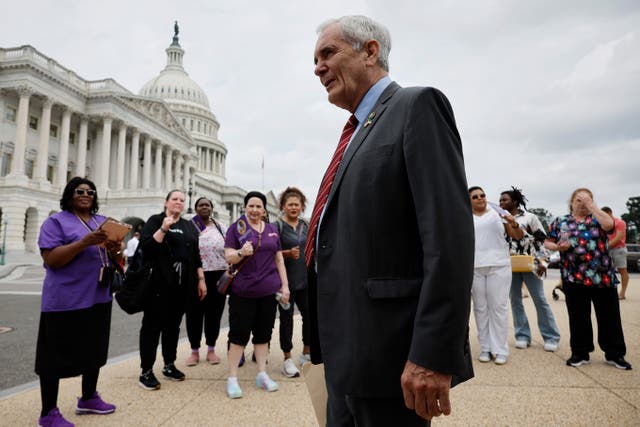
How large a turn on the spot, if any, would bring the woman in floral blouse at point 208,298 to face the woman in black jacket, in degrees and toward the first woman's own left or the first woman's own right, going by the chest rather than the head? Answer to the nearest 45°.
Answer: approximately 45° to the first woman's own right

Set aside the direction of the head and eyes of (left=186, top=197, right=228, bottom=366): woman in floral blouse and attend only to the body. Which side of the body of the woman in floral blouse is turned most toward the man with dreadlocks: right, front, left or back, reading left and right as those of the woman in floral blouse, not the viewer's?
left

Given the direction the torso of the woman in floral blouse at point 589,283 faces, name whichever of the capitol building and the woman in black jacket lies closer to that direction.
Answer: the woman in black jacket

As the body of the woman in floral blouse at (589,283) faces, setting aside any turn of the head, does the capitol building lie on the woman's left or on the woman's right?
on the woman's right

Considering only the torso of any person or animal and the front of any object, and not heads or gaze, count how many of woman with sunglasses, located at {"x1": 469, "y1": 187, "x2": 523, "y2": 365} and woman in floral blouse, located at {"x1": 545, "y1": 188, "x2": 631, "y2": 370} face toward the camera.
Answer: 2

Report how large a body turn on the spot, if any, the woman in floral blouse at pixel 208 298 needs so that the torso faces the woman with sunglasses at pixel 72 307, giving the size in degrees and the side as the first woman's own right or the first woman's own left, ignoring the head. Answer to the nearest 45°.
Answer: approximately 45° to the first woman's own right

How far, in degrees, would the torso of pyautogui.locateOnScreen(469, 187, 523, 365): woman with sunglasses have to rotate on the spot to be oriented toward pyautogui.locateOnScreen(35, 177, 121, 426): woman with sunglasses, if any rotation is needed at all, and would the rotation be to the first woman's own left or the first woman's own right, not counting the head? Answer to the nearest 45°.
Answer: approximately 45° to the first woman's own right

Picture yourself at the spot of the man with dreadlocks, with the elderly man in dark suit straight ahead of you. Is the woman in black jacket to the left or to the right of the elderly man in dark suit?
right

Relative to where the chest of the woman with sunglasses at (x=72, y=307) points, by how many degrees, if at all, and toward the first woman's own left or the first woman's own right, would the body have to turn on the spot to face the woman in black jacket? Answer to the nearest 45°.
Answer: approximately 90° to the first woman's own left
